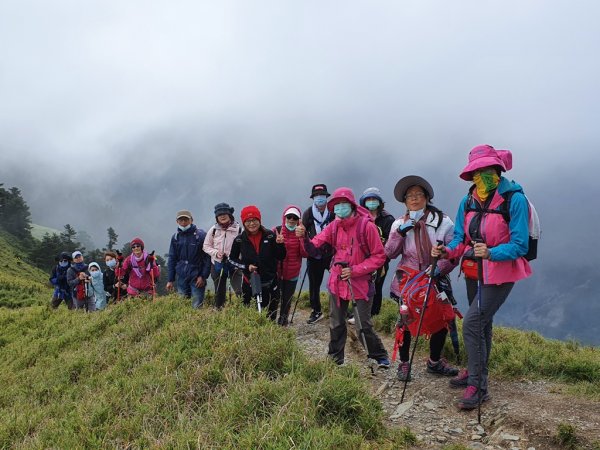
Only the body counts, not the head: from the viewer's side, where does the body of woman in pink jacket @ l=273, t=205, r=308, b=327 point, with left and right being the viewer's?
facing the viewer

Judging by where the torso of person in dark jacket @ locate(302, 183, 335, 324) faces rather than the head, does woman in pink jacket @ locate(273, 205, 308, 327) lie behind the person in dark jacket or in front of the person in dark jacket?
in front

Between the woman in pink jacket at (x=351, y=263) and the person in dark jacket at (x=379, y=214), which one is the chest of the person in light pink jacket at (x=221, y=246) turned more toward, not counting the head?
the woman in pink jacket

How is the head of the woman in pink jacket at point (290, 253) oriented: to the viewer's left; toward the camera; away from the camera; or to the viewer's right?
toward the camera

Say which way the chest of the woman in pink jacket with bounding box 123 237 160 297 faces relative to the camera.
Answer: toward the camera

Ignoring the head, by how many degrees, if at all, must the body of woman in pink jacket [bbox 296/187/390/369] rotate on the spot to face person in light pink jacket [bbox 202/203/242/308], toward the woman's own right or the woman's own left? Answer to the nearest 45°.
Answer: approximately 90° to the woman's own right

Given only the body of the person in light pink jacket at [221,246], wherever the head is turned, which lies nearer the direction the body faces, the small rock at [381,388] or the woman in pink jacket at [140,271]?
the small rock

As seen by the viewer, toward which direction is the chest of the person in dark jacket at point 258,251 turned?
toward the camera

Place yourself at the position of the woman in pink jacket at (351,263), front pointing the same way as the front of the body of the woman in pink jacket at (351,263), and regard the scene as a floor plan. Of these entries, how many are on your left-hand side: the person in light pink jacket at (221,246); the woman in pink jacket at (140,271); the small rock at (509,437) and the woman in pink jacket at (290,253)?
1

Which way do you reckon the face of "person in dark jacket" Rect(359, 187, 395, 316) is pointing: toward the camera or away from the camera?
toward the camera

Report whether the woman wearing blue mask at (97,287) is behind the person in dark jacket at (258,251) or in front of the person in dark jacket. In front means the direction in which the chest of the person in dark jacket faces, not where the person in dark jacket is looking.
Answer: behind

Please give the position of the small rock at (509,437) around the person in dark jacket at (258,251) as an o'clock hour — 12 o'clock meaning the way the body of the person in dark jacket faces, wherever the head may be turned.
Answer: The small rock is roughly at 11 o'clock from the person in dark jacket.

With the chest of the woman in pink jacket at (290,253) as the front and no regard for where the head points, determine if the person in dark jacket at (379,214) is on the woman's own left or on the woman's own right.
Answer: on the woman's own left

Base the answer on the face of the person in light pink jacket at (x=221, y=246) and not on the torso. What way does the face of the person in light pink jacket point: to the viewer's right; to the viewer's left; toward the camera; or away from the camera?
toward the camera

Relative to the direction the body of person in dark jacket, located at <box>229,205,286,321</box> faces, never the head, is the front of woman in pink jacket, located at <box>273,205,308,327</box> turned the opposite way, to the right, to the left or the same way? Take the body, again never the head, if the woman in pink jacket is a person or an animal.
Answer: the same way

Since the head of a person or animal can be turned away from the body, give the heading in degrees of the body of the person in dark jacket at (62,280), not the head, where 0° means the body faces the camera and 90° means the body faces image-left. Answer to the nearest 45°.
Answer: approximately 0°

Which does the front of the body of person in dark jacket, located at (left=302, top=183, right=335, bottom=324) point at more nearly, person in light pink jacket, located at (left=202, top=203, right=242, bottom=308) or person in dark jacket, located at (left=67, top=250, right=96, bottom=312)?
the person in light pink jacket
